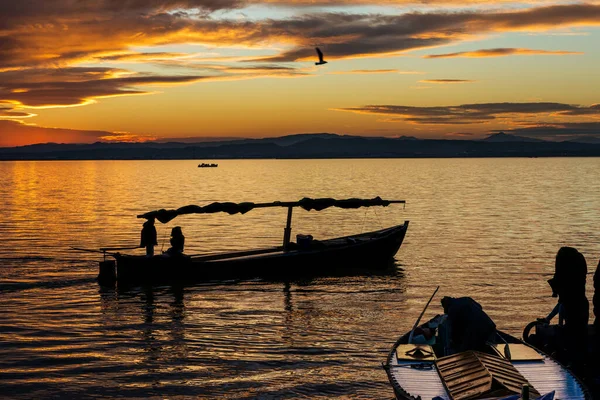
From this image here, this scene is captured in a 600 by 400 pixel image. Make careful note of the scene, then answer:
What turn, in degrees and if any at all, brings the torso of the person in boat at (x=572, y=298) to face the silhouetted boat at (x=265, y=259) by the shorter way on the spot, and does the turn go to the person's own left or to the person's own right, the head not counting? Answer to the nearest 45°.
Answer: approximately 45° to the person's own right

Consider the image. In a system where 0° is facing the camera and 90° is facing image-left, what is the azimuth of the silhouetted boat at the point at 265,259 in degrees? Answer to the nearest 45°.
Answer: approximately 270°

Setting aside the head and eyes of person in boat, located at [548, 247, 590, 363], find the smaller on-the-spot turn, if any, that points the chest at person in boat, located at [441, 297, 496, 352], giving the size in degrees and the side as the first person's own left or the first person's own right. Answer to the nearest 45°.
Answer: approximately 45° to the first person's own left

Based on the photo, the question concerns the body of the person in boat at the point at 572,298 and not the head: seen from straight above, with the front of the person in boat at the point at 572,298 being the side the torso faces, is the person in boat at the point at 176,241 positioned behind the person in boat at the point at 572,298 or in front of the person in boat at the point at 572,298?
in front

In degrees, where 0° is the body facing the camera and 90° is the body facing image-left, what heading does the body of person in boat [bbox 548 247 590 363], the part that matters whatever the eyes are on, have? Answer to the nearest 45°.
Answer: approximately 90°

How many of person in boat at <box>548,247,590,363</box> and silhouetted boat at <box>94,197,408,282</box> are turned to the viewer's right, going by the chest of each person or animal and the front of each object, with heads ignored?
1

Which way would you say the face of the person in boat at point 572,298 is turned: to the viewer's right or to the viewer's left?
to the viewer's left
